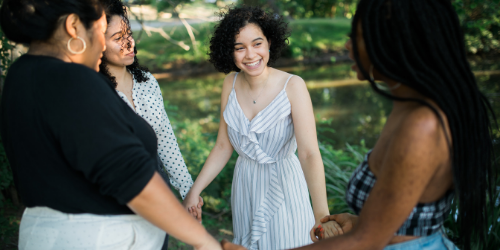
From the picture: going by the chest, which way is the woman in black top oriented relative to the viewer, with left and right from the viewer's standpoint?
facing away from the viewer and to the right of the viewer

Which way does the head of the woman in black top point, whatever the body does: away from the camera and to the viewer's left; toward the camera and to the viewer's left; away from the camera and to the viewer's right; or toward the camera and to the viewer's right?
away from the camera and to the viewer's right

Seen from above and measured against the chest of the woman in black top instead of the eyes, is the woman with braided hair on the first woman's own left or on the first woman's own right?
on the first woman's own right

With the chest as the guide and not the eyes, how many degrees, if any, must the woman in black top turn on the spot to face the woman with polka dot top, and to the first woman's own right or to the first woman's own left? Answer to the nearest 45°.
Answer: approximately 45° to the first woman's own left

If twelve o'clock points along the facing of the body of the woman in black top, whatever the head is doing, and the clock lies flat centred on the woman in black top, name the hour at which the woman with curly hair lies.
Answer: The woman with curly hair is roughly at 12 o'clock from the woman in black top.

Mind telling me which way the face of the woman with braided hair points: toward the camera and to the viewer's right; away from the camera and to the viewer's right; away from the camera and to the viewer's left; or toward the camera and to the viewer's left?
away from the camera and to the viewer's left
